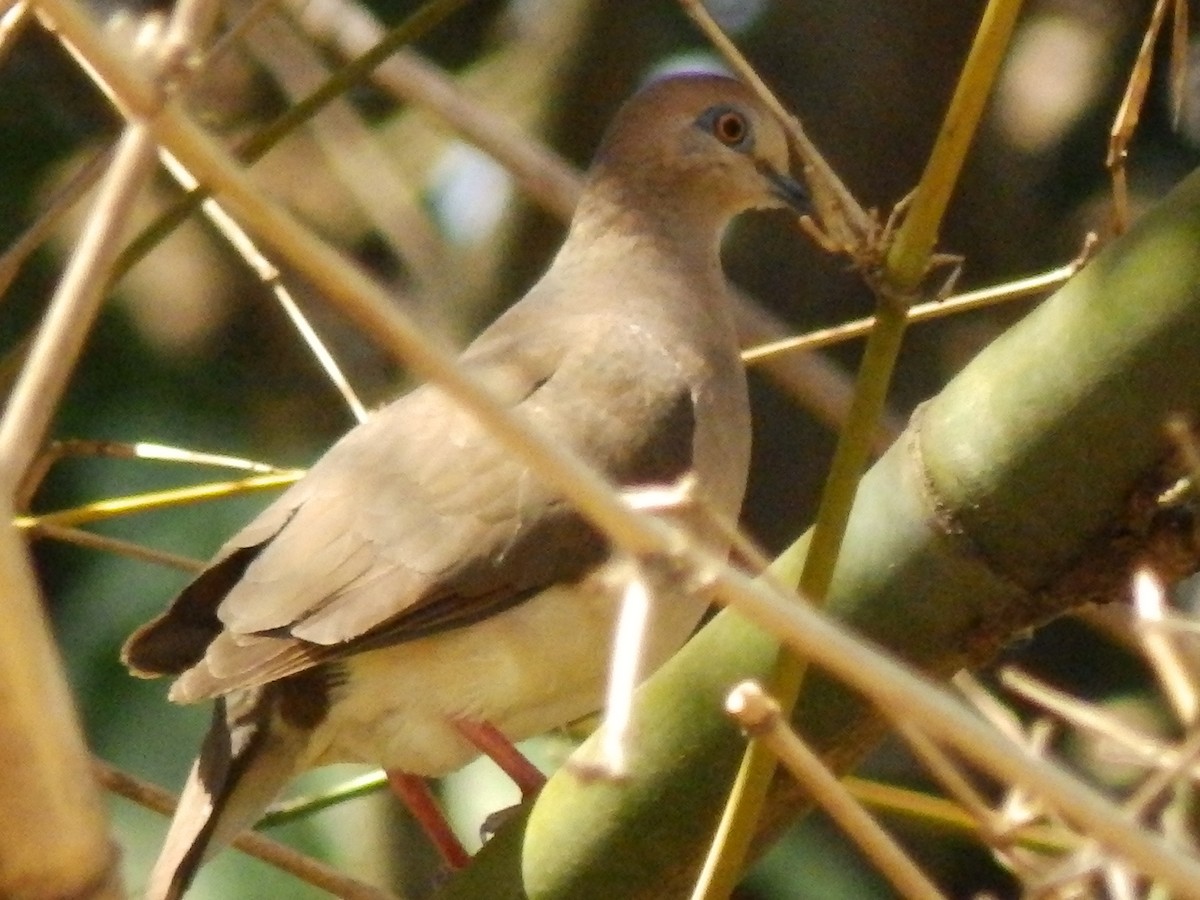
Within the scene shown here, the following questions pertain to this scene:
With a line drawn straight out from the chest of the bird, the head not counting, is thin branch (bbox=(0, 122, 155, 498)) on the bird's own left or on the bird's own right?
on the bird's own right

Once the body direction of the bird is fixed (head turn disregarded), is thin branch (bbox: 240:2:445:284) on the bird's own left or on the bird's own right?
on the bird's own left

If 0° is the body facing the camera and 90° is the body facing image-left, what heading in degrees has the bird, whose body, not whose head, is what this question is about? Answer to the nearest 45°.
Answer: approximately 270°

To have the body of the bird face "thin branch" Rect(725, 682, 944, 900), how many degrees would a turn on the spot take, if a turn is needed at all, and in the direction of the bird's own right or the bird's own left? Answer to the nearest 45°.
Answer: approximately 90° to the bird's own right
